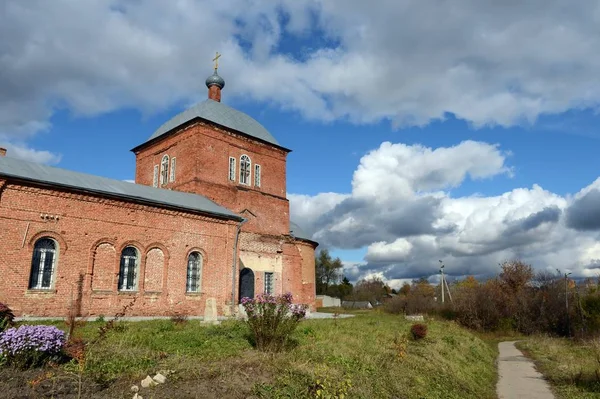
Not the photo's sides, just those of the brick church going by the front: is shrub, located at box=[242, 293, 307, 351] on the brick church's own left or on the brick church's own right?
on the brick church's own left

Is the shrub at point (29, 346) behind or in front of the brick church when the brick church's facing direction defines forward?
in front

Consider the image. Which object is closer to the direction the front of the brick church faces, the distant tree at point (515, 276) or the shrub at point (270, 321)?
the shrub

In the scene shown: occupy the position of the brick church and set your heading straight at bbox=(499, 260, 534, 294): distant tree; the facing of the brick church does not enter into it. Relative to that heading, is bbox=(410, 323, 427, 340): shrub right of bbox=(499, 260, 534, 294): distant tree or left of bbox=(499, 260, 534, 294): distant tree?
right
